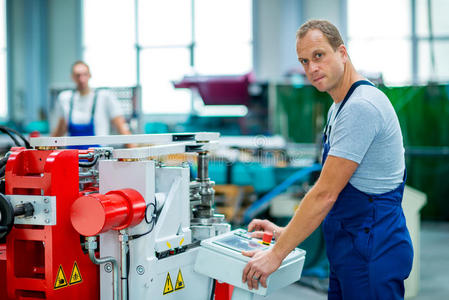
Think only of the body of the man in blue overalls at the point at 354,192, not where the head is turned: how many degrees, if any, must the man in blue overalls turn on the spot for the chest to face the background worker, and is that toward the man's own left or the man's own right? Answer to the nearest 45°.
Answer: approximately 45° to the man's own right

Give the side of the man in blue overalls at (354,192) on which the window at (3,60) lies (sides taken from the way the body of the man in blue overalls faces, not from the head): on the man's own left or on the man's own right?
on the man's own right

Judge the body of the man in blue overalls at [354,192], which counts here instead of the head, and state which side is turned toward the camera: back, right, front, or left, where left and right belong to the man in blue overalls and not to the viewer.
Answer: left

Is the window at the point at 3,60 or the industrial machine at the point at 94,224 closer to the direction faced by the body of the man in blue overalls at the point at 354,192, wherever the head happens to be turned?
the industrial machine

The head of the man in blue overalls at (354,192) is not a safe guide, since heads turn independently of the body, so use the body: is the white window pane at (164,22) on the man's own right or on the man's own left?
on the man's own right

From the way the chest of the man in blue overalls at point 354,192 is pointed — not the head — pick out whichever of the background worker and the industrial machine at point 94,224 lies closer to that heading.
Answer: the industrial machine
